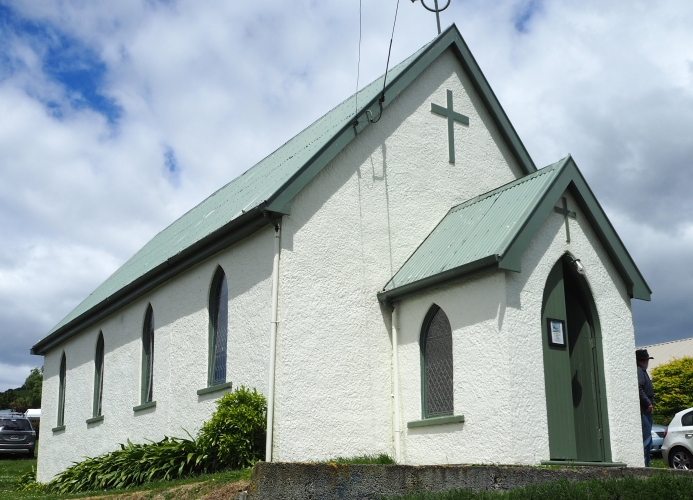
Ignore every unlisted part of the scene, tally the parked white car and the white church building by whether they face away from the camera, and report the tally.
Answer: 0

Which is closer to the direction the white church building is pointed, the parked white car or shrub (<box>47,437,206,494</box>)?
the parked white car

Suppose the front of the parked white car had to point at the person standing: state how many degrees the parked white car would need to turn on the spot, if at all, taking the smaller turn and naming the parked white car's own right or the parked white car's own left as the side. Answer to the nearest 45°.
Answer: approximately 90° to the parked white car's own right

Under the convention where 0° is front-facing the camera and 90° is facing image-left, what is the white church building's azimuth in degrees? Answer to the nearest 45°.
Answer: approximately 315°
